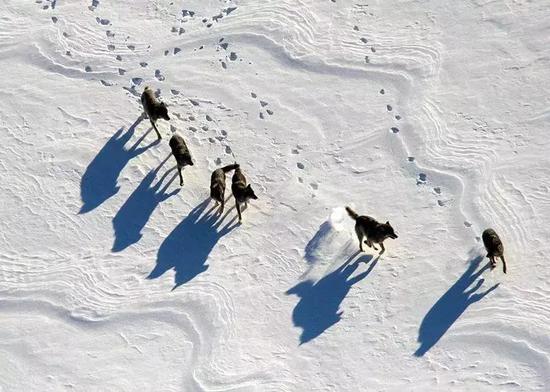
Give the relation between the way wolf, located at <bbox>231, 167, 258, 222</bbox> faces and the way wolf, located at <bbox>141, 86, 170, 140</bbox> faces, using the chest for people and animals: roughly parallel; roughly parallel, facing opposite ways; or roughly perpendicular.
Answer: roughly parallel

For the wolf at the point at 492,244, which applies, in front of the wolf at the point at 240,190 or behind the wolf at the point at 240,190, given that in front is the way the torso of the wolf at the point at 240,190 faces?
in front

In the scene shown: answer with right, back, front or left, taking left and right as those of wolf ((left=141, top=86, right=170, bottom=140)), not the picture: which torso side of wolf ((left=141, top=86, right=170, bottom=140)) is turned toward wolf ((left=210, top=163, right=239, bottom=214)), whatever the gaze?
front

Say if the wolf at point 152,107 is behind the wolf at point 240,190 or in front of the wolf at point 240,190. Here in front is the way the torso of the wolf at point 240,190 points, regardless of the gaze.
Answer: behind

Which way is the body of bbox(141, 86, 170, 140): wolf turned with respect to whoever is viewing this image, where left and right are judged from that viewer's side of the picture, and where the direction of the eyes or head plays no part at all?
facing the viewer and to the right of the viewer

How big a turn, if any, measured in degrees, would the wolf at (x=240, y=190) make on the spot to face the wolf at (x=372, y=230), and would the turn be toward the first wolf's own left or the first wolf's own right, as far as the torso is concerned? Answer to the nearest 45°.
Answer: approximately 45° to the first wolf's own left

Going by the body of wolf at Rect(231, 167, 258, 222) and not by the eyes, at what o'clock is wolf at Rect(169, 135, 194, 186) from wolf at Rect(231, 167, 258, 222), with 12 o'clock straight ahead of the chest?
wolf at Rect(169, 135, 194, 186) is roughly at 5 o'clock from wolf at Rect(231, 167, 258, 222).

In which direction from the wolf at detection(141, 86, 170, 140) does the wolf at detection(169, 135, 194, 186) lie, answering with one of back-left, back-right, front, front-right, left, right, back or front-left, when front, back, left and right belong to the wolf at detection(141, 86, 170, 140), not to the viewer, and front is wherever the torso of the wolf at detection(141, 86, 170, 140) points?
front

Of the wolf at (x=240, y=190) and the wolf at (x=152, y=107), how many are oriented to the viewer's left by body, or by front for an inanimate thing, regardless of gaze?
0

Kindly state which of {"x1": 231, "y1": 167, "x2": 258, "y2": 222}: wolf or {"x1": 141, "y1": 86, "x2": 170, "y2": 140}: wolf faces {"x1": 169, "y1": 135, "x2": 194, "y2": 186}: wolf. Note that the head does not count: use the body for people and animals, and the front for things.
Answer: {"x1": 141, "y1": 86, "x2": 170, "y2": 140}: wolf
